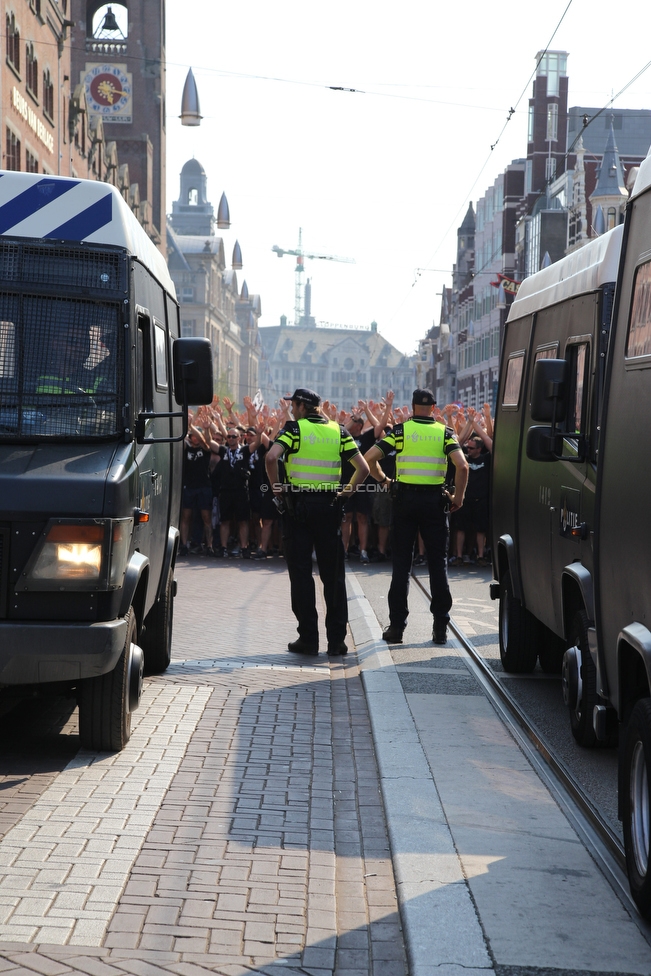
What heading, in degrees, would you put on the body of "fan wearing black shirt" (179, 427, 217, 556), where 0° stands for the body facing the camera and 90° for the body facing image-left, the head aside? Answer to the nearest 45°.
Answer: approximately 0°

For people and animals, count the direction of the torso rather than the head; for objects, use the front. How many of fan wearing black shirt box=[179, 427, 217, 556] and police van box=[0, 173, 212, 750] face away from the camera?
0

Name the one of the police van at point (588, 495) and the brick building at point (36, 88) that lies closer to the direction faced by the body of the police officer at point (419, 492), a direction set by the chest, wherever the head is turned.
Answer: the brick building

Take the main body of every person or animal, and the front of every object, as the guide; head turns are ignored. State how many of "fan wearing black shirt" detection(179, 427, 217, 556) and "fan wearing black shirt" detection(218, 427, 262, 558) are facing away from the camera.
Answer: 0

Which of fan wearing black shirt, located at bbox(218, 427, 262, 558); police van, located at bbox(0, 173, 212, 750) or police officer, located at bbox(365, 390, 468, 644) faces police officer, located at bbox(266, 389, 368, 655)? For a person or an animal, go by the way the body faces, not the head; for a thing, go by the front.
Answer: the fan wearing black shirt

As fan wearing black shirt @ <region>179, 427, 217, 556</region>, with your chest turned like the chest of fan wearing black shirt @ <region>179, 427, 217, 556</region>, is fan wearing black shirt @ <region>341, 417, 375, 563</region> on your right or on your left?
on your left

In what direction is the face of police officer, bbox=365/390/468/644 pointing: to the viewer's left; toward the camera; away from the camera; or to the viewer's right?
away from the camera

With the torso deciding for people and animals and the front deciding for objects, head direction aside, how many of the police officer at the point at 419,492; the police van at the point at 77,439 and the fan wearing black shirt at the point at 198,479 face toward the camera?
2

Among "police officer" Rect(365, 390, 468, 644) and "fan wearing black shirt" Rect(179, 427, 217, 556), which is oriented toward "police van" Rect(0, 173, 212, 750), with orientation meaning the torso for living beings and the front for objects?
the fan wearing black shirt

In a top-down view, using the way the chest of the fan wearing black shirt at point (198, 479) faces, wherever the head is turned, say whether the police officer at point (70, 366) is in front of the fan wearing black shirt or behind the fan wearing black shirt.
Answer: in front

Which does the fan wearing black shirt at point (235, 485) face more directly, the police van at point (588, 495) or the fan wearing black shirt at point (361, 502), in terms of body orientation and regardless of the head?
the police van

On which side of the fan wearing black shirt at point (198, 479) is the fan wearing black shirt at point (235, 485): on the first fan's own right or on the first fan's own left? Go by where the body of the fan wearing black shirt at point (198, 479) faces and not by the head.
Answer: on the first fan's own left

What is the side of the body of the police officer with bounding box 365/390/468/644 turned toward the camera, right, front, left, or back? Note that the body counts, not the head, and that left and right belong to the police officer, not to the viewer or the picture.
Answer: back

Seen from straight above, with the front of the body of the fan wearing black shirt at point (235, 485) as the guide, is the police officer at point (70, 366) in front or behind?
in front

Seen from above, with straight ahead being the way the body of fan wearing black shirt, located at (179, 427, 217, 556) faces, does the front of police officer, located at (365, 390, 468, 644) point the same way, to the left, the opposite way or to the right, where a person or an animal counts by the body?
the opposite way
